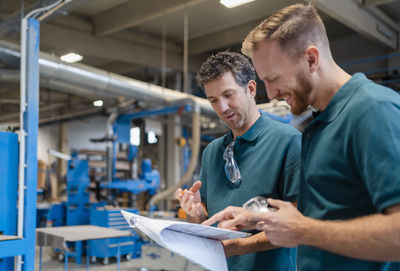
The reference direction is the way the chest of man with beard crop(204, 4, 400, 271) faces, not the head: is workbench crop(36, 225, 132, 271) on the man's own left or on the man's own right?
on the man's own right

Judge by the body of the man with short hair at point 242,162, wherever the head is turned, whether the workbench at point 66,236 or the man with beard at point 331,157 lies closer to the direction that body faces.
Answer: the man with beard

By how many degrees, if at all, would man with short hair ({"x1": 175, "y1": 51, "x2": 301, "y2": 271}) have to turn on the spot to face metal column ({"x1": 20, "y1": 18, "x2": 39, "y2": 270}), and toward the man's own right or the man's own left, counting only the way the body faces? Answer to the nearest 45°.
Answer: approximately 90° to the man's own right

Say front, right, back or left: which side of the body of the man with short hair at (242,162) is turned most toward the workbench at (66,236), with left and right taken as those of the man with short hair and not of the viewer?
right

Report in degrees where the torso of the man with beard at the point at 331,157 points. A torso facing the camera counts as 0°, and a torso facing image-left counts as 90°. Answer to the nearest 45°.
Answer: approximately 90°

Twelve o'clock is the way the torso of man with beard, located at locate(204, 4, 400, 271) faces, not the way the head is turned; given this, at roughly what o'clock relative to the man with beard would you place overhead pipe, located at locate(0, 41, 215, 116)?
The overhead pipe is roughly at 2 o'clock from the man with beard.

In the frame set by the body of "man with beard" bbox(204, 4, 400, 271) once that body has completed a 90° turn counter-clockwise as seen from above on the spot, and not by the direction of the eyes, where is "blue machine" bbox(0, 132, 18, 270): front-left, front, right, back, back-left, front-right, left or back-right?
back-right

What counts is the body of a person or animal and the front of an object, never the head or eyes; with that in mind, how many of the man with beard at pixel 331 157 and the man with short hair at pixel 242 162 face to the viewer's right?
0
